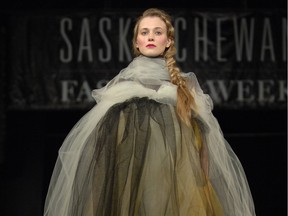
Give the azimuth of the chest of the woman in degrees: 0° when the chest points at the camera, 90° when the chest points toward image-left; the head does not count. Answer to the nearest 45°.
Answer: approximately 0°
